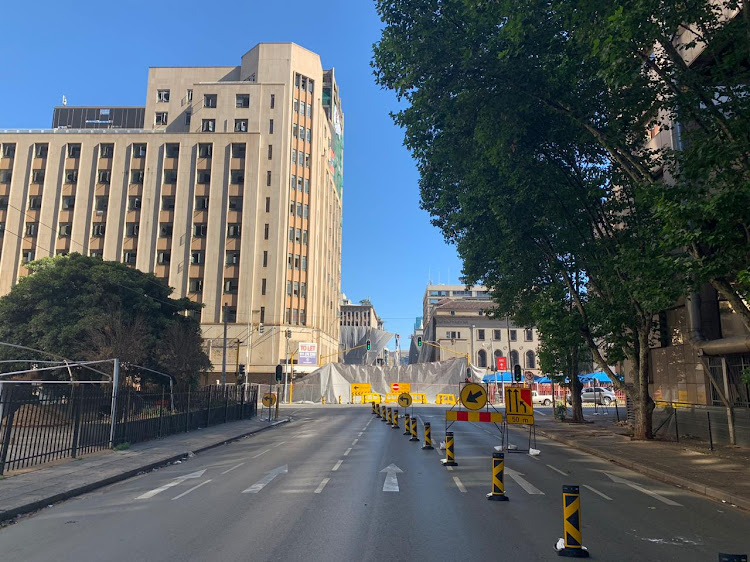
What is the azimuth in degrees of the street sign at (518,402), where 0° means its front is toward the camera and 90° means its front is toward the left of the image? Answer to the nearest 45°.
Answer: approximately 0°

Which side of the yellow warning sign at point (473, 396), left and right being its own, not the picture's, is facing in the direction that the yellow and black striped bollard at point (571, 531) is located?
front

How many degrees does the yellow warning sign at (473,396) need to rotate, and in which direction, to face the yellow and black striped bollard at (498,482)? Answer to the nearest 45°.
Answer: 0° — it already faces it

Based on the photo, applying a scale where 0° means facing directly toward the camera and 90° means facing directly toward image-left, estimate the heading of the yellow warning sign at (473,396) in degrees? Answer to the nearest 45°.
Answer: approximately 0°

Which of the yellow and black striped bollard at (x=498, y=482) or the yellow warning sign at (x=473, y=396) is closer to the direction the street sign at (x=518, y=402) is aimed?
the yellow and black striped bollard

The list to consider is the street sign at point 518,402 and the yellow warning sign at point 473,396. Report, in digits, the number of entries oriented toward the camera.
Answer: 2

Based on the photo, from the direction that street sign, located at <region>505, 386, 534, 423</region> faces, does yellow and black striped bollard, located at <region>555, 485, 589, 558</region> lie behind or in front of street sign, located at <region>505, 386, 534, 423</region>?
in front

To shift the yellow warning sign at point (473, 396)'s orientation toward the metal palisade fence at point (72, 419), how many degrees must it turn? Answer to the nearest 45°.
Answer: approximately 90° to its right

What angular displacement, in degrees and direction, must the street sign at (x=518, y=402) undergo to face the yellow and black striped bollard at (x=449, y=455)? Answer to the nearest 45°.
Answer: approximately 45° to its right
